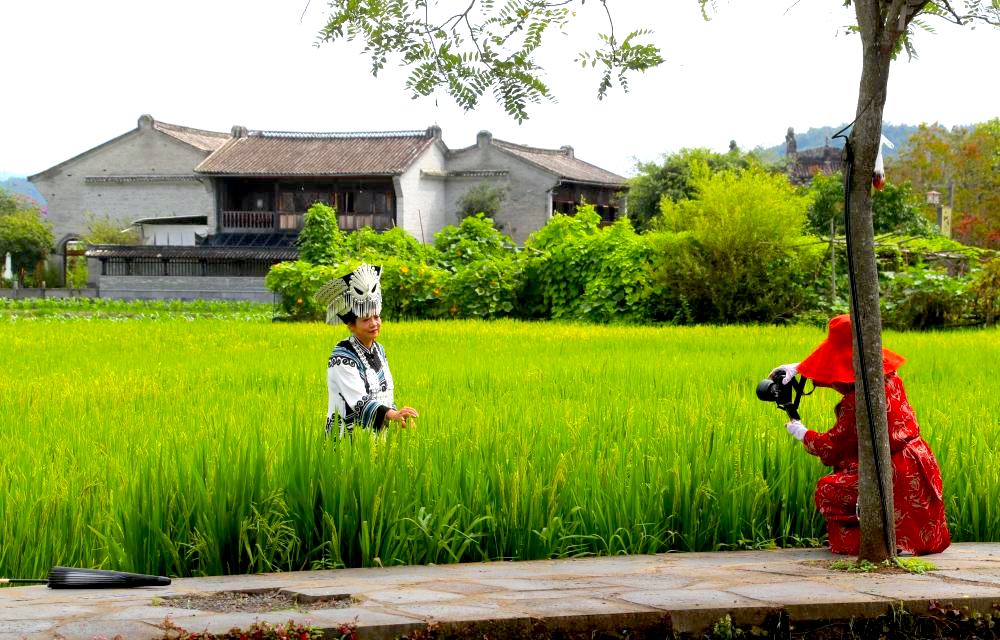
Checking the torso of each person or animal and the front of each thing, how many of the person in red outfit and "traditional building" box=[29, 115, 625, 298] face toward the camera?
1

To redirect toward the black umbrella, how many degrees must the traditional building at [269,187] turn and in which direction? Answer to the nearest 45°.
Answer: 0° — it already faces it

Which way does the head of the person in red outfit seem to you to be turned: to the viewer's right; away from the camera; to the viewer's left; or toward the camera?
to the viewer's left

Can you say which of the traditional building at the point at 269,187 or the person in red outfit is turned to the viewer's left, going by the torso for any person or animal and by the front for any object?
the person in red outfit

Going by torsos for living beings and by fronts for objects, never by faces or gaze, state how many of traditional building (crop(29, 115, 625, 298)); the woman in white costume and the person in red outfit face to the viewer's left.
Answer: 1

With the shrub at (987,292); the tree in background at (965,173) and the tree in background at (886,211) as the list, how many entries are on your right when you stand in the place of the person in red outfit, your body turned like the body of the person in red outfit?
3

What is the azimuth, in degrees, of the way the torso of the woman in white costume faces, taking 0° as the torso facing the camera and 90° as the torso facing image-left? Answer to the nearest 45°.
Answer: approximately 315°

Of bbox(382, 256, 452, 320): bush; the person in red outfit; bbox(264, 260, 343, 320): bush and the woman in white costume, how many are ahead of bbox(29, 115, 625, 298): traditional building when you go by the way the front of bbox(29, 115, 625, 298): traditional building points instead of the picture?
4

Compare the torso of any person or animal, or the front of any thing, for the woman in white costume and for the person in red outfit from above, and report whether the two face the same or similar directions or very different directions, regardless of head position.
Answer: very different directions

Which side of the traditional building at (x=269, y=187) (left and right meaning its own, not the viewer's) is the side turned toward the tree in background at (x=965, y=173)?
left

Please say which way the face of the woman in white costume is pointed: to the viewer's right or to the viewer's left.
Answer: to the viewer's right

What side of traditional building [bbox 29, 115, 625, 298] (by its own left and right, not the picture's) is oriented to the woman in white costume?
front

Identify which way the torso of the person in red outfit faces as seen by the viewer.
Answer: to the viewer's left

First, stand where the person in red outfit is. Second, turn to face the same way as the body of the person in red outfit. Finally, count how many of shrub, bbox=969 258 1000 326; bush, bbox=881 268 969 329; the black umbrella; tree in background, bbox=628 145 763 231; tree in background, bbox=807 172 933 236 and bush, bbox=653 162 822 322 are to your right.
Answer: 5

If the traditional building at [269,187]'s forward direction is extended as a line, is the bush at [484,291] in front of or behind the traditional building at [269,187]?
in front
